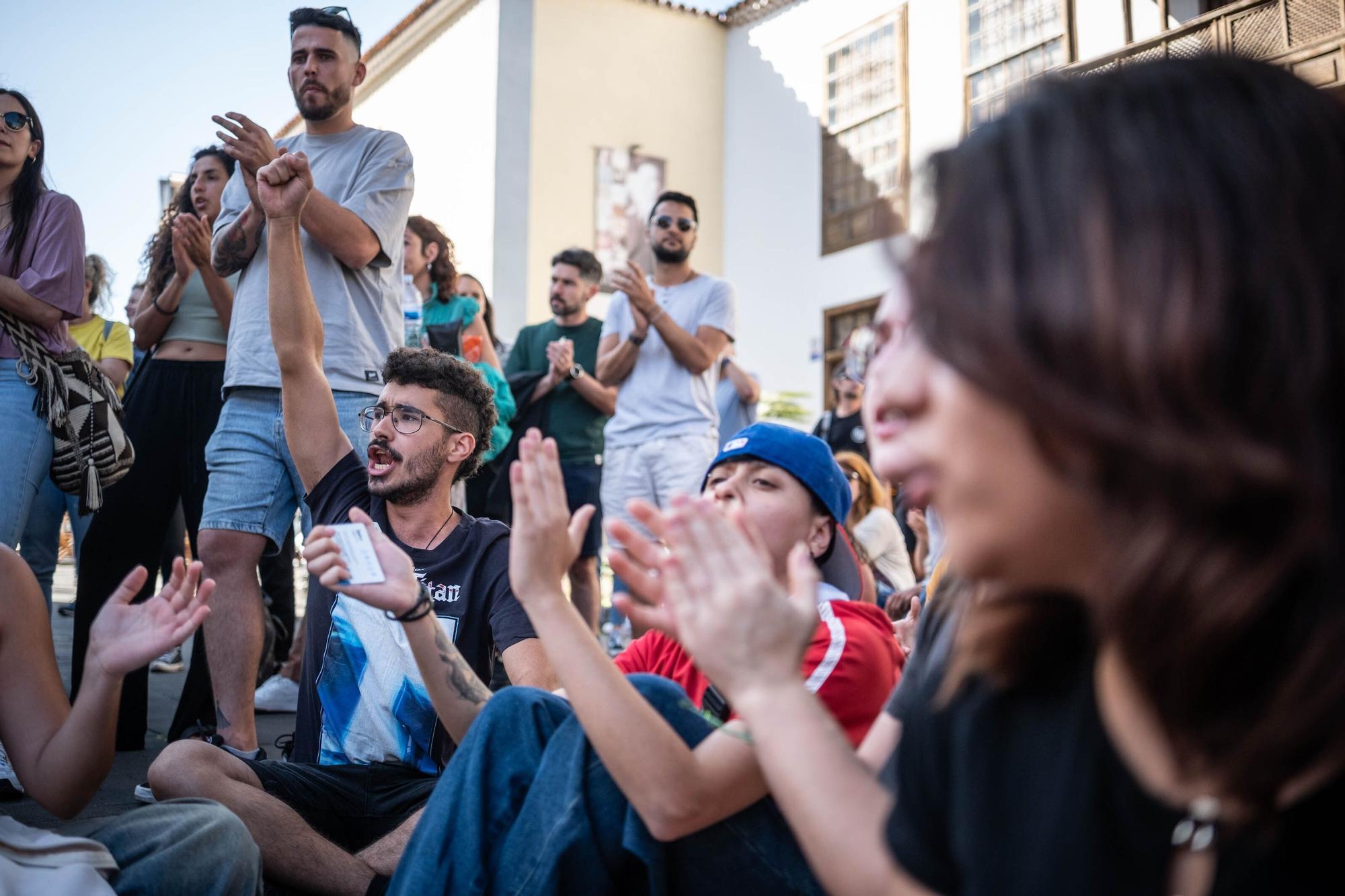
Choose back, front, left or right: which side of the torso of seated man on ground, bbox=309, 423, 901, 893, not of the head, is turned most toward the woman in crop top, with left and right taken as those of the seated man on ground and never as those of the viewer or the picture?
right

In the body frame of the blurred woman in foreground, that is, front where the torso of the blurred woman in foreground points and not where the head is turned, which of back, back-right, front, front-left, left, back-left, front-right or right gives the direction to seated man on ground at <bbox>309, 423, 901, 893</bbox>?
front-right

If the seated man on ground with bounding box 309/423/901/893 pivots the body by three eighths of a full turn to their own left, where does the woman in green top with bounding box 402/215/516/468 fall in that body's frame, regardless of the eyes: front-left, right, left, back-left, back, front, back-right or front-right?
left

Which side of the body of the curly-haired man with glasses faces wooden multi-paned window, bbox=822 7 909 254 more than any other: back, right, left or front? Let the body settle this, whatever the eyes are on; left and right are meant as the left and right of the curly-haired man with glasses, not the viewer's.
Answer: back

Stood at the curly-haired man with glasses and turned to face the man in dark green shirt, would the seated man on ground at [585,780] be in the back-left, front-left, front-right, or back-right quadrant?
back-right

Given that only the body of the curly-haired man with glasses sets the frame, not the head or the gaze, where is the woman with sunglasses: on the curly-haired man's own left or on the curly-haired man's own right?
on the curly-haired man's own right

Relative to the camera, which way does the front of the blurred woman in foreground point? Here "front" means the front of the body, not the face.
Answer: to the viewer's left

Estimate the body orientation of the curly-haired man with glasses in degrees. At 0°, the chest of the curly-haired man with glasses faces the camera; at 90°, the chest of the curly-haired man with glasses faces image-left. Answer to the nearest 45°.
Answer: approximately 45°
